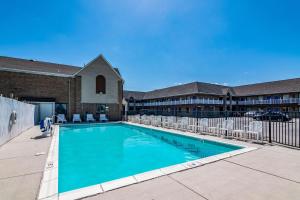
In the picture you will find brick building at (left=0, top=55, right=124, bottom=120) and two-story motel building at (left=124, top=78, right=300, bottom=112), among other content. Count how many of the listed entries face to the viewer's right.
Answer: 0

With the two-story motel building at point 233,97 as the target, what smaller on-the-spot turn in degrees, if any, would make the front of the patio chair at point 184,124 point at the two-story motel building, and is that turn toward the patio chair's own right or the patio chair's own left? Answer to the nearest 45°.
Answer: approximately 135° to the patio chair's own right

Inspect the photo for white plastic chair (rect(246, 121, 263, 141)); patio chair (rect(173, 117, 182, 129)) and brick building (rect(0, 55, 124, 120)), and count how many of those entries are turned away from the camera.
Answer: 0

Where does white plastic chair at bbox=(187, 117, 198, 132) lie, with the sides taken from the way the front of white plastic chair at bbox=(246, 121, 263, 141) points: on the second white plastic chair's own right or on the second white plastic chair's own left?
on the second white plastic chair's own right

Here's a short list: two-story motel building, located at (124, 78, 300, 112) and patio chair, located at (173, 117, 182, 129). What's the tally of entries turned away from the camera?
0

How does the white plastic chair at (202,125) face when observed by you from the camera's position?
facing the viewer and to the left of the viewer

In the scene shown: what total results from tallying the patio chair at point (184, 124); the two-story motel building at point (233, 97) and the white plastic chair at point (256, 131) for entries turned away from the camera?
0

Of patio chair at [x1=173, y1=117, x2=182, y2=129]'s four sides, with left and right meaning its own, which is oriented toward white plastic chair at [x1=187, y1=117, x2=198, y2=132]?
left

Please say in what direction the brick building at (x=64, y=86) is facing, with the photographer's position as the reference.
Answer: facing the viewer
